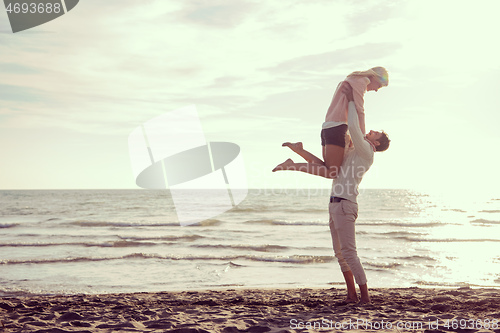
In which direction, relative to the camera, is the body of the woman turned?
to the viewer's right

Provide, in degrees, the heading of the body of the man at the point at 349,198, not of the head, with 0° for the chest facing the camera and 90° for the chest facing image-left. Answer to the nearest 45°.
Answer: approximately 90°

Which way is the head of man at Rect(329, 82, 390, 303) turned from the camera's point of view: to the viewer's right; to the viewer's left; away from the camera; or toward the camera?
to the viewer's left
